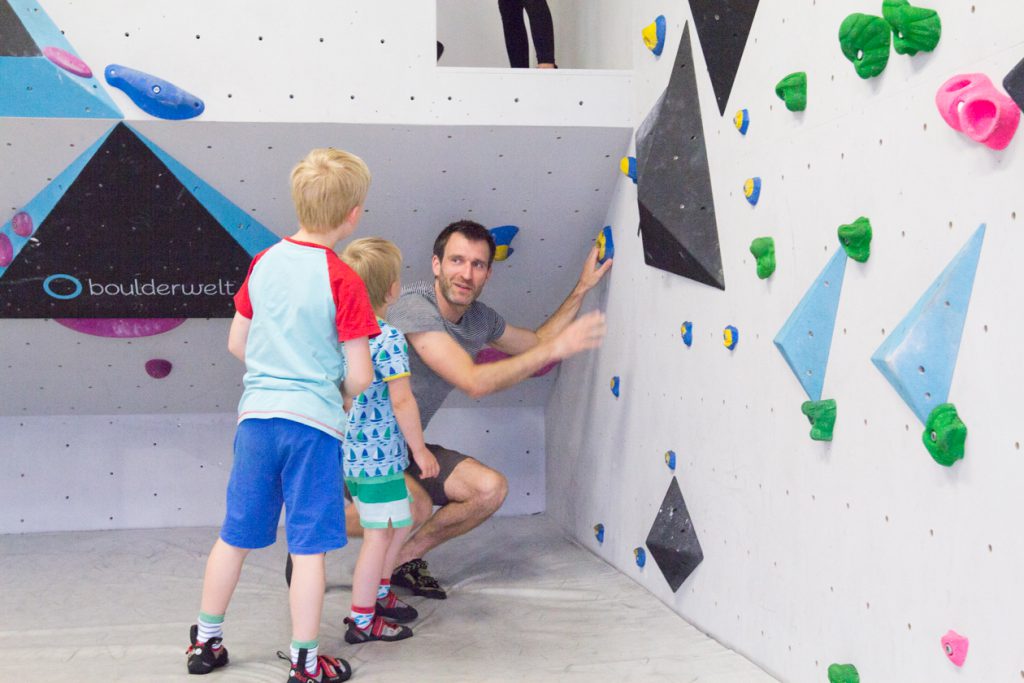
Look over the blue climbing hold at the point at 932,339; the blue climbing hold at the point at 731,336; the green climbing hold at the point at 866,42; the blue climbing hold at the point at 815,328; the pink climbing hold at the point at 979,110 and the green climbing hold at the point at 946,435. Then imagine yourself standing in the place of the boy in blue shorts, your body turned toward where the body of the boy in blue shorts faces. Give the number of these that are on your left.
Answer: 0

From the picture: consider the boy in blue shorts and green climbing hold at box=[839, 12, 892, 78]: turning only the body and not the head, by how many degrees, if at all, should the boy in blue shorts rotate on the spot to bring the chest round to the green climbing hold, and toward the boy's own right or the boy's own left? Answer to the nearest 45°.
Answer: approximately 90° to the boy's own right

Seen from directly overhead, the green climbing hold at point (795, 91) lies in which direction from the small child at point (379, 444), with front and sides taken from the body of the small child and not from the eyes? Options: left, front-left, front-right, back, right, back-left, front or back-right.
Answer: right

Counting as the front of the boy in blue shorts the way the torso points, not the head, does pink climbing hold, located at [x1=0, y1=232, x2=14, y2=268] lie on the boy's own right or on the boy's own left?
on the boy's own left

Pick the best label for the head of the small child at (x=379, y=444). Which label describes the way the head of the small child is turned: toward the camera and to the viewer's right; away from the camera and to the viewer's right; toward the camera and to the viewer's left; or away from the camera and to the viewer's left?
away from the camera and to the viewer's right

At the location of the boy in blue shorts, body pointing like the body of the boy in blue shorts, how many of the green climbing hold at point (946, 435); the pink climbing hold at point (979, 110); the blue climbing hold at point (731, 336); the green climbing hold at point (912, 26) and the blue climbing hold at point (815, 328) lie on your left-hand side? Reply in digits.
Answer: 0

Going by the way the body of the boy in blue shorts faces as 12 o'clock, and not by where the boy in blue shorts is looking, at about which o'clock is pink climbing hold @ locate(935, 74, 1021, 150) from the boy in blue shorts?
The pink climbing hold is roughly at 3 o'clock from the boy in blue shorts.

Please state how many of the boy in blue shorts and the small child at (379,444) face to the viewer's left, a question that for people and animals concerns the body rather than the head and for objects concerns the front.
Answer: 0

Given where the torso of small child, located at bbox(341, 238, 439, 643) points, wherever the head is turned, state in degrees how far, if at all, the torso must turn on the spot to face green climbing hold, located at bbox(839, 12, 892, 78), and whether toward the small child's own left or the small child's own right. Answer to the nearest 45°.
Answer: approximately 90° to the small child's own right

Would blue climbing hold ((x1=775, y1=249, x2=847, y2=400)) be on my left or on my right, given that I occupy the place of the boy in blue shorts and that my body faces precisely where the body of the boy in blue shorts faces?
on my right

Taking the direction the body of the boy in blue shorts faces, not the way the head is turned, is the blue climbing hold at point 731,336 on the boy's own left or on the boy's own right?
on the boy's own right

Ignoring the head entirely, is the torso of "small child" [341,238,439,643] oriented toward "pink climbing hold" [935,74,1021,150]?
no

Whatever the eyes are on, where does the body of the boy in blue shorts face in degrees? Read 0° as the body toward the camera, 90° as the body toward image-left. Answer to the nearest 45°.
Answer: approximately 225°

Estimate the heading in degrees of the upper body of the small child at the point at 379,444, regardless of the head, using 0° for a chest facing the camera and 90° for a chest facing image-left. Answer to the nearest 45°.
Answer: approximately 225°

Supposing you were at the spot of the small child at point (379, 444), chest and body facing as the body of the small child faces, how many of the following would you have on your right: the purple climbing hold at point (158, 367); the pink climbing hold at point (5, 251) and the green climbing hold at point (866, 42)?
1

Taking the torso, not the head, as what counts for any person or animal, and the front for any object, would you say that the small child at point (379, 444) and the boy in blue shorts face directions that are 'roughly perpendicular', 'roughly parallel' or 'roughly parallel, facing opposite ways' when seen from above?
roughly parallel

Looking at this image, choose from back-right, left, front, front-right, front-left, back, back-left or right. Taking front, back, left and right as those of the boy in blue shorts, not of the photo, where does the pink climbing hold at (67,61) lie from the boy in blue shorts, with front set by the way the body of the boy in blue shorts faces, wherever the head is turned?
left
